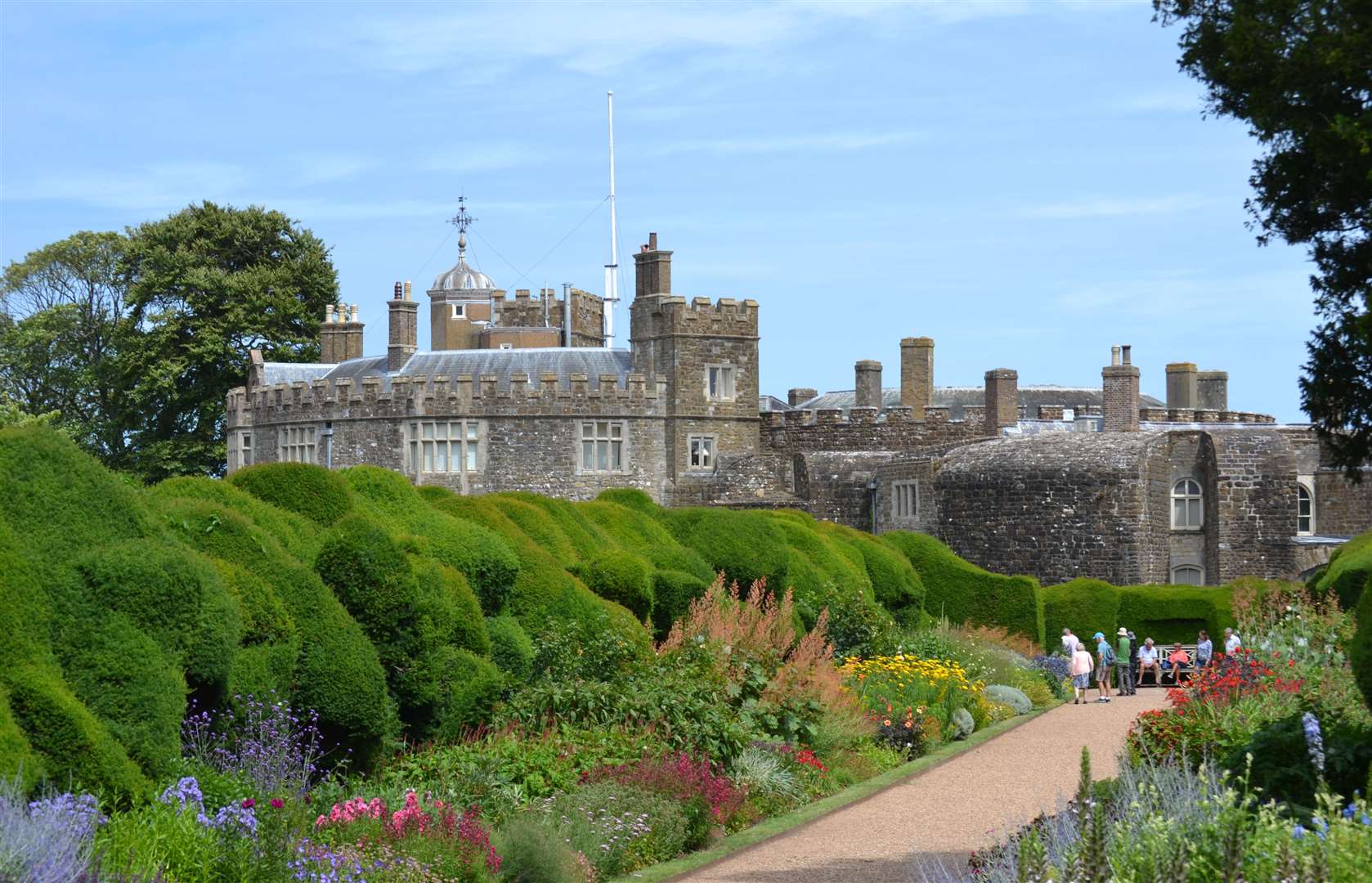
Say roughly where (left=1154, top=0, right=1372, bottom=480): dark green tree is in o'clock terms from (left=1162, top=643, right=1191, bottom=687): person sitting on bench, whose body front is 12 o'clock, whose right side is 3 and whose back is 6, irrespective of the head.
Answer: The dark green tree is roughly at 12 o'clock from the person sitting on bench.

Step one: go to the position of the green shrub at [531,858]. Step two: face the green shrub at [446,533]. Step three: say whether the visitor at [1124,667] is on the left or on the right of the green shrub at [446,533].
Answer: right

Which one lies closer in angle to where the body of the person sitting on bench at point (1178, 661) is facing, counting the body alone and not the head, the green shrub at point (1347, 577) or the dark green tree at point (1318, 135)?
the dark green tree

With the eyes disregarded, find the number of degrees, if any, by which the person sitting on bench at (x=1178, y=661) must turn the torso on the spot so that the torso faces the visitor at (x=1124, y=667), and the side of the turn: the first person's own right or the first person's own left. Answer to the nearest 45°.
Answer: approximately 45° to the first person's own right

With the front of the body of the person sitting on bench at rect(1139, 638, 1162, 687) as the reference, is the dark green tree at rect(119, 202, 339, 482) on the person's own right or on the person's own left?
on the person's own right

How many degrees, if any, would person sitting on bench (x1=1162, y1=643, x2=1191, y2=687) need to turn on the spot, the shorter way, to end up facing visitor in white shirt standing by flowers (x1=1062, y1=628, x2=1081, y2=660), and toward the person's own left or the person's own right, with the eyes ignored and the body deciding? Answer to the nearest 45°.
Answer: approximately 45° to the person's own right

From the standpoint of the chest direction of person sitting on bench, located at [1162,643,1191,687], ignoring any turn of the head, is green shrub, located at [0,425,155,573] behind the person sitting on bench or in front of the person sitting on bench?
in front

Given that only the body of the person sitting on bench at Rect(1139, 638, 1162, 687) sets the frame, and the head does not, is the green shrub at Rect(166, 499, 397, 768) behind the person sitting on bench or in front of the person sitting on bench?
in front

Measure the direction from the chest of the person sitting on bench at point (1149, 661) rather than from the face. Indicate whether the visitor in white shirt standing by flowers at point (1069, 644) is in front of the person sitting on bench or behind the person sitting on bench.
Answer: in front

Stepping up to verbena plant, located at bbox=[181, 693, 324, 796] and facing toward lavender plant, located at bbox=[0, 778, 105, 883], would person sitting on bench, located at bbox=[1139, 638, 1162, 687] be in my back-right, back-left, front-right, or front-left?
back-left

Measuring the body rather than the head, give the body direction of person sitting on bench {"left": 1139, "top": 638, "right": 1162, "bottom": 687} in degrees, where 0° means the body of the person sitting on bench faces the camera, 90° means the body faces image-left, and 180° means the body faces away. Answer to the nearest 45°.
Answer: approximately 0°

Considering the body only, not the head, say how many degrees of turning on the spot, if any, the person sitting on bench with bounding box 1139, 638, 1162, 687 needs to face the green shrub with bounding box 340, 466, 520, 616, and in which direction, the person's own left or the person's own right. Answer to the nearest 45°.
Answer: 0° — they already face it
